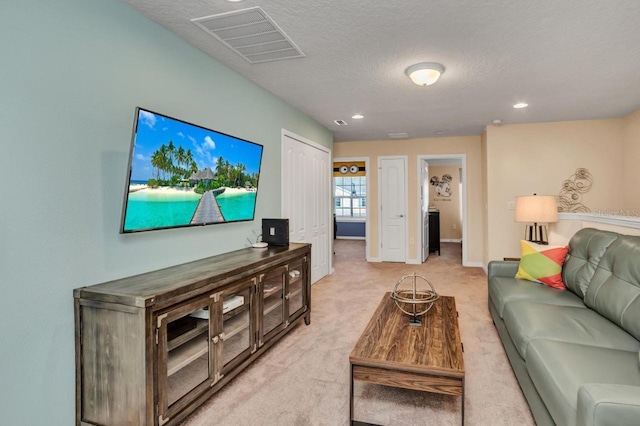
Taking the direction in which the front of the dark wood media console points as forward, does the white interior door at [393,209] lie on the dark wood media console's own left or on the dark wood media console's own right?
on the dark wood media console's own left

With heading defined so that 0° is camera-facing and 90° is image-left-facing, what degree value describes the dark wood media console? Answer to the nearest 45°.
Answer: approximately 315°

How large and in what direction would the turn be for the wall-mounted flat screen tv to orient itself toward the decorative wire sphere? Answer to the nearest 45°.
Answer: approximately 45° to its left

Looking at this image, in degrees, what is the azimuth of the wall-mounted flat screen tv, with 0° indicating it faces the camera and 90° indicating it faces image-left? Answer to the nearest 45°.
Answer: approximately 315°

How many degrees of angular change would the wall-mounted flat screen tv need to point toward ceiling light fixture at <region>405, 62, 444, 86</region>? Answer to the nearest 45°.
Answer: approximately 45° to its left

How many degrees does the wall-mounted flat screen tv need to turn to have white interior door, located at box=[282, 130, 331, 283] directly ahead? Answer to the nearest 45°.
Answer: approximately 90° to its left

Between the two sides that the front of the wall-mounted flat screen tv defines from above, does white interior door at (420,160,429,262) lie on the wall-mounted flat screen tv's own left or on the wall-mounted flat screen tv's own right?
on the wall-mounted flat screen tv's own left

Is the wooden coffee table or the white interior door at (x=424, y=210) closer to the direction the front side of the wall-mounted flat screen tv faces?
the wooden coffee table

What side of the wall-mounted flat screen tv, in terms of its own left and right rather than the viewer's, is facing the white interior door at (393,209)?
left

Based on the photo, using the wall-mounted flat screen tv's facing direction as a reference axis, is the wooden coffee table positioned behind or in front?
in front

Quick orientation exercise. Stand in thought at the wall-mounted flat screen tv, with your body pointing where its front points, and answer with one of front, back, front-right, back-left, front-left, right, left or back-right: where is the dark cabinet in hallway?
left

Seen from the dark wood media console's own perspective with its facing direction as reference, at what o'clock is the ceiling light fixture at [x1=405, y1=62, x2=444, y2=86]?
The ceiling light fixture is roughly at 10 o'clock from the dark wood media console.
